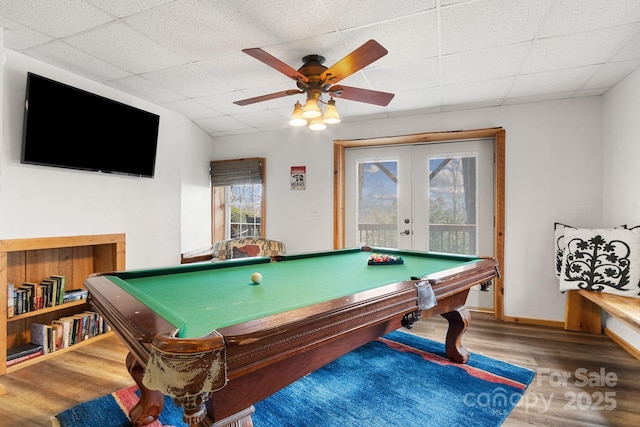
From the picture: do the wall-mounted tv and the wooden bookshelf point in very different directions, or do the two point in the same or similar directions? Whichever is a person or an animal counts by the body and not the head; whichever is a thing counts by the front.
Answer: same or similar directions

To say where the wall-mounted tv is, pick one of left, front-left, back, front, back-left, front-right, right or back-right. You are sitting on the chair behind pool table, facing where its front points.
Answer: front

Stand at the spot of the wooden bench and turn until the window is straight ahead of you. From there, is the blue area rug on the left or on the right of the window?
left

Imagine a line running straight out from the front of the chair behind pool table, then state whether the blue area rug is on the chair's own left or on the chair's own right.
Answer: on the chair's own left

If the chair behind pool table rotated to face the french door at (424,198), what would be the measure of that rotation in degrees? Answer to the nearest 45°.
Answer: approximately 135° to its left

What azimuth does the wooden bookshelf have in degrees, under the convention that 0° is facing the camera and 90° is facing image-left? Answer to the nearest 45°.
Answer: approximately 315°

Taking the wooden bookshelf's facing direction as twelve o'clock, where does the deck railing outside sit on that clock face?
The deck railing outside is roughly at 11 o'clock from the wooden bookshelf.

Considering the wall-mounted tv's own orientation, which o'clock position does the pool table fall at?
The pool table is roughly at 1 o'clock from the wall-mounted tv.

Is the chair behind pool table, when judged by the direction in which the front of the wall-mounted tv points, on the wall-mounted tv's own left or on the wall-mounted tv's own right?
on the wall-mounted tv's own left

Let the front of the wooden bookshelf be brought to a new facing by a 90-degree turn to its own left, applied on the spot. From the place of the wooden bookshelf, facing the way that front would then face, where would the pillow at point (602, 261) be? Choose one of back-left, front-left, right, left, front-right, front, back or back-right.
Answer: right

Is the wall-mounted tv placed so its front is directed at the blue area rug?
yes

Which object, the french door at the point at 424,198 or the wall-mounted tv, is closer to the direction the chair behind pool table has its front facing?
the wall-mounted tv

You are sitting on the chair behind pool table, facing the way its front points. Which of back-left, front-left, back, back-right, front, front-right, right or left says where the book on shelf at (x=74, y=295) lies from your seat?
front

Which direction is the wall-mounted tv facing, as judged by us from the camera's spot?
facing the viewer and to the right of the viewer

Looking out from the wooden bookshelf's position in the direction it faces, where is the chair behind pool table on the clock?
The chair behind pool table is roughly at 10 o'clock from the wooden bookshelf.

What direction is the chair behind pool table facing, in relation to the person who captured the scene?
facing the viewer and to the left of the viewer

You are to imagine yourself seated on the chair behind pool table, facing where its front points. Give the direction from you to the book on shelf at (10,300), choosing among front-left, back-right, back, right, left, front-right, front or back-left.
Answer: front

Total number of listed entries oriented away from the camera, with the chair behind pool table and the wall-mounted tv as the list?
0

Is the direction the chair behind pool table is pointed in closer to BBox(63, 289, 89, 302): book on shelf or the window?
the book on shelf

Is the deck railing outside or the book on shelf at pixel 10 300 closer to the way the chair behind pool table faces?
the book on shelf

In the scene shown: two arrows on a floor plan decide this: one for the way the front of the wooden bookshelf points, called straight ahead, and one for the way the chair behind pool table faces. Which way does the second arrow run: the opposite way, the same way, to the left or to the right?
to the right
